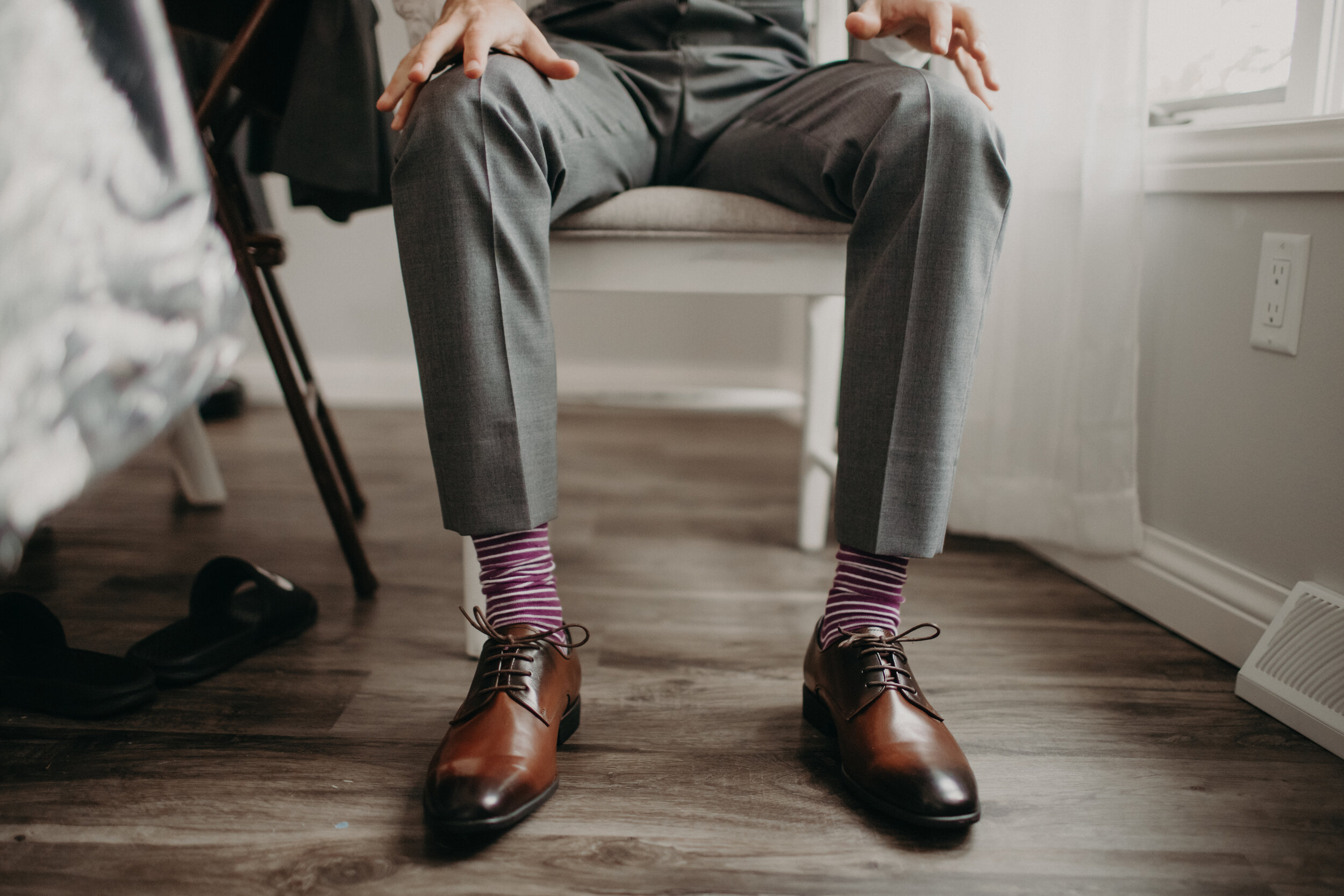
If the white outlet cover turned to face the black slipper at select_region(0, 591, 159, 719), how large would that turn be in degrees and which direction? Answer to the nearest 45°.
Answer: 0° — it already faces it

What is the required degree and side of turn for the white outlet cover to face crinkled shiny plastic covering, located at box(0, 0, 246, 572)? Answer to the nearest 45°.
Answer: approximately 45° to its left

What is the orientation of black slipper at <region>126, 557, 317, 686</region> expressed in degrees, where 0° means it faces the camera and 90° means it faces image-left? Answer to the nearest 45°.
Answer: approximately 225°

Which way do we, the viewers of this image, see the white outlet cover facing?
facing the viewer and to the left of the viewer
